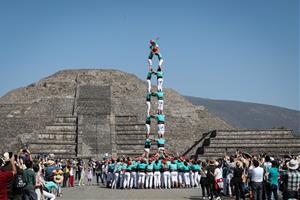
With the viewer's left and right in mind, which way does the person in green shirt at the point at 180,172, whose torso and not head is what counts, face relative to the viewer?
facing away from the viewer

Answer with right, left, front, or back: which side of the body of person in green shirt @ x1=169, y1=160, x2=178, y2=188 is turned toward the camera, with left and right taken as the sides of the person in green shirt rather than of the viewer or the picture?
back

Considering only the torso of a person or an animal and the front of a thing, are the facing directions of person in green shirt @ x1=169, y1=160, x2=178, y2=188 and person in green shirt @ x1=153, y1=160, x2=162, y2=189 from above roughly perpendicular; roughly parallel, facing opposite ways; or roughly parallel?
roughly parallel

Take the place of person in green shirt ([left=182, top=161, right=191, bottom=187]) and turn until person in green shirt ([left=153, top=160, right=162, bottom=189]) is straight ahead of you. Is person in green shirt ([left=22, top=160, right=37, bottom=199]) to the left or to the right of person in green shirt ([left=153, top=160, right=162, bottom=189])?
left

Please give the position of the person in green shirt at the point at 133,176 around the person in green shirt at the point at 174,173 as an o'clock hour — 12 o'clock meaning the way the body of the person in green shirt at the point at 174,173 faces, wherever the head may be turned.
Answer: the person in green shirt at the point at 133,176 is roughly at 9 o'clock from the person in green shirt at the point at 174,173.

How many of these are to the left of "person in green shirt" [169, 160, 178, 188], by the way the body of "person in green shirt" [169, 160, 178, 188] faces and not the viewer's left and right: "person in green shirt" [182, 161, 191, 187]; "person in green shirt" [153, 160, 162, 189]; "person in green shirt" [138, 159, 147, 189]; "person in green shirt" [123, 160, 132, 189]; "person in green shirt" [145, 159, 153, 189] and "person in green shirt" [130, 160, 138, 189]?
5

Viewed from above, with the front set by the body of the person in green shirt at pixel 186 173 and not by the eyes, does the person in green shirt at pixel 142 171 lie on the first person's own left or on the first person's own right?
on the first person's own left

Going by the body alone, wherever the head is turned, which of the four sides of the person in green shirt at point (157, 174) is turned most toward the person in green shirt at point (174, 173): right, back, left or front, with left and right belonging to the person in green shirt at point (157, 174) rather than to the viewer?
right

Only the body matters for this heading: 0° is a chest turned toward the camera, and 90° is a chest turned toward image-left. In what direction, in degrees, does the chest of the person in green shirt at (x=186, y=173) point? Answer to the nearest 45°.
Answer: approximately 180°

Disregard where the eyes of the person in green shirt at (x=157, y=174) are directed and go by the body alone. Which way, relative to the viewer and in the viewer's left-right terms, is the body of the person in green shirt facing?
facing away from the viewer

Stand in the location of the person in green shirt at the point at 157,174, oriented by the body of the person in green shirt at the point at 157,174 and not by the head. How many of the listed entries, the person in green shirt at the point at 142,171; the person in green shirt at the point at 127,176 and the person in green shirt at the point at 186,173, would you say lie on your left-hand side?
2

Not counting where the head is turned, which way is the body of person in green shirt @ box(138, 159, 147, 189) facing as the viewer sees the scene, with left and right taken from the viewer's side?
facing away from the viewer

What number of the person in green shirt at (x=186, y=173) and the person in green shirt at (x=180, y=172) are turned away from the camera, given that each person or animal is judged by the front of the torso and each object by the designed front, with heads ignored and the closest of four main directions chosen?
2

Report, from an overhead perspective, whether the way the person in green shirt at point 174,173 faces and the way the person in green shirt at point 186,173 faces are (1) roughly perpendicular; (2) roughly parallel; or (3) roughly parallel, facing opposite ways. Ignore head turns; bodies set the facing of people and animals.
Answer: roughly parallel
